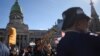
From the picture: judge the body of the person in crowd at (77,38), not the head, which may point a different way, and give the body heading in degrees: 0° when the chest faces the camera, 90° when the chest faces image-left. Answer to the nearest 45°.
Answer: approximately 225°

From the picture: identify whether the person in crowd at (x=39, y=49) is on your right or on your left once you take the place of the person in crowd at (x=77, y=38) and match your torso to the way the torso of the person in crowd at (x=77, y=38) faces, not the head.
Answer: on your left

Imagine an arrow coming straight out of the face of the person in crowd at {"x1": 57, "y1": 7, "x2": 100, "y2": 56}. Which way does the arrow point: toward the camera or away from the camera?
away from the camera
